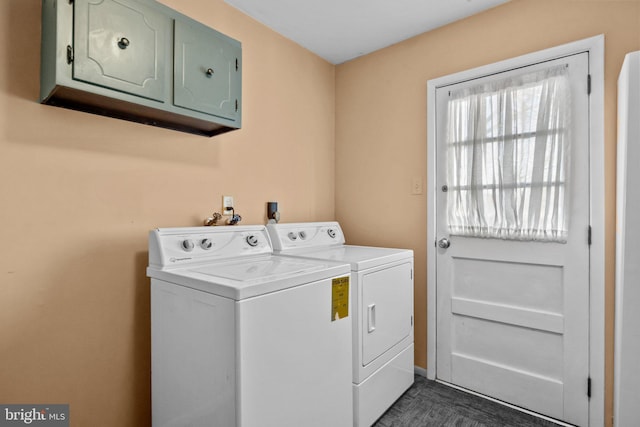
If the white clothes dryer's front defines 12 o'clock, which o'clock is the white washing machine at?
The white washing machine is roughly at 3 o'clock from the white clothes dryer.

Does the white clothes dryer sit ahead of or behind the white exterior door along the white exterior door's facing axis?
ahead

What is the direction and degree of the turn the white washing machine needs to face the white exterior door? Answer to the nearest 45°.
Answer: approximately 45° to its left

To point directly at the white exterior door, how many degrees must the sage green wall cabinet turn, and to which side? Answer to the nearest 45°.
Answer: approximately 45° to its left

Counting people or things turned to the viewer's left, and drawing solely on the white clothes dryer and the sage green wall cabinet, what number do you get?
0

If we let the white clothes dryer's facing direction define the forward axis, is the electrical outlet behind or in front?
behind

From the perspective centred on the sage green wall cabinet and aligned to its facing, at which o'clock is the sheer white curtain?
The sheer white curtain is roughly at 11 o'clock from the sage green wall cabinet.

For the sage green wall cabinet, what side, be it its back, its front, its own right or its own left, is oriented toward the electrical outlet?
left

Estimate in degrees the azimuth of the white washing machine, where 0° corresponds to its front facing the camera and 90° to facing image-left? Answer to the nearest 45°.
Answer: approximately 315°

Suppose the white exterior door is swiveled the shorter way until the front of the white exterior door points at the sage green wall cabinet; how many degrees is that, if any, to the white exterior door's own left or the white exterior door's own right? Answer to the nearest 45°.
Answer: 0° — it already faces it

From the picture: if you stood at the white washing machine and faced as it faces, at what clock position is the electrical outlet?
The electrical outlet is roughly at 7 o'clock from the white washing machine.

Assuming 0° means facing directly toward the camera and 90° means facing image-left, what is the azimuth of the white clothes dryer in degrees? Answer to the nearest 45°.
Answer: approximately 315°
